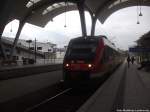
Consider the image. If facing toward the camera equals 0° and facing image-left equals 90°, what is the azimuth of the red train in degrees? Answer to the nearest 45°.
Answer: approximately 45°
